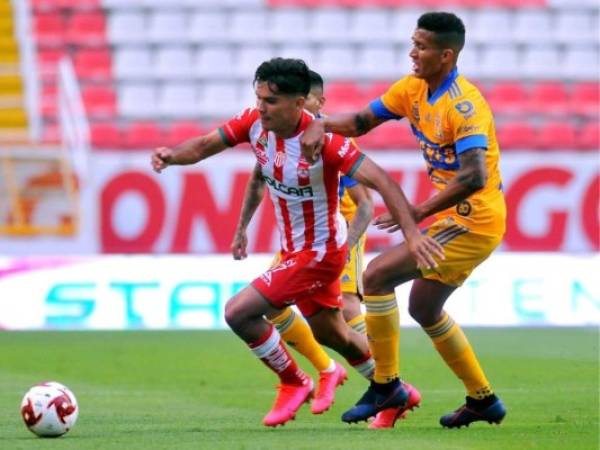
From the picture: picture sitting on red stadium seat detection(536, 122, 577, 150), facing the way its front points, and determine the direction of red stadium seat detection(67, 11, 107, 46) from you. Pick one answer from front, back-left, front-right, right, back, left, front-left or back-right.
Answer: right

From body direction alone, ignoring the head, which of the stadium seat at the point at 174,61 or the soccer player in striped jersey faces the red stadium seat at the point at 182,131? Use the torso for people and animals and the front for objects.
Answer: the stadium seat

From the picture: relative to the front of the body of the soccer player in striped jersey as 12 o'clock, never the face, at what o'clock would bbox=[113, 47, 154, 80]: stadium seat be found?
The stadium seat is roughly at 4 o'clock from the soccer player in striped jersey.

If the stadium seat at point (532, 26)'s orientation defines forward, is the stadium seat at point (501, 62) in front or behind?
in front

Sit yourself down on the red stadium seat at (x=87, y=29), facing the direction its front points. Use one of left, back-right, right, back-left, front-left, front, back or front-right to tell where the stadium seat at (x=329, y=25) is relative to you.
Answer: left

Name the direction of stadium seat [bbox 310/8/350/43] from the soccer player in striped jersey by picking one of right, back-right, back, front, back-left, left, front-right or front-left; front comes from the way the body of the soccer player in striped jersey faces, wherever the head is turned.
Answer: back-right

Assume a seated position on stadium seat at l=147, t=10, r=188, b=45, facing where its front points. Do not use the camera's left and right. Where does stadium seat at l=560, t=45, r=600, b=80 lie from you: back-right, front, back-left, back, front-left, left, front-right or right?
left

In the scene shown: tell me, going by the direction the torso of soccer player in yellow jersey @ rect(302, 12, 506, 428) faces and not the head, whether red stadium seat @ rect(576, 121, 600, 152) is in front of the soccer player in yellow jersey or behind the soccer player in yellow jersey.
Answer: behind

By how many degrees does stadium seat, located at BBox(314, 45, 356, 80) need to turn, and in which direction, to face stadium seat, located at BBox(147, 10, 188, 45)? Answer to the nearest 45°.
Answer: approximately 90° to its right

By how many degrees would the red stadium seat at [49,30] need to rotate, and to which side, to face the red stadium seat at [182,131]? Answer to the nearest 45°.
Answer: approximately 45° to its left
